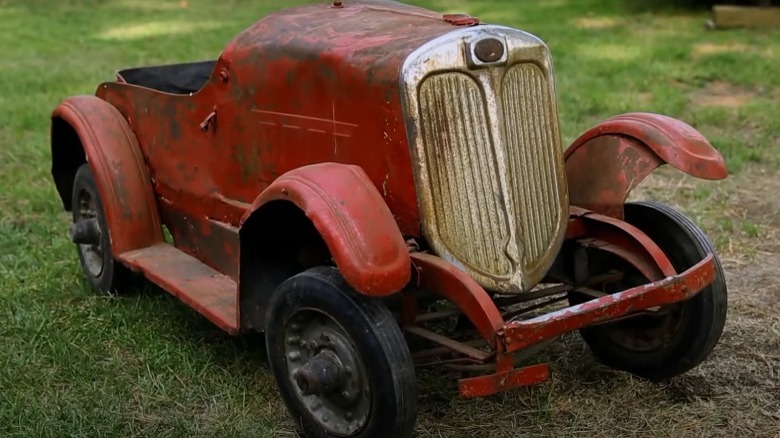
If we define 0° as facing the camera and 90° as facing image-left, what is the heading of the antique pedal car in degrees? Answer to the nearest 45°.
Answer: approximately 315°
